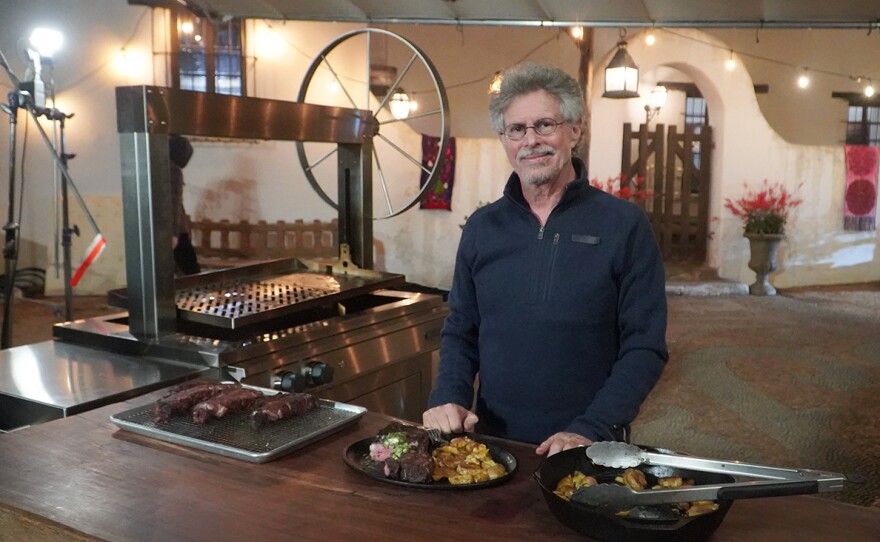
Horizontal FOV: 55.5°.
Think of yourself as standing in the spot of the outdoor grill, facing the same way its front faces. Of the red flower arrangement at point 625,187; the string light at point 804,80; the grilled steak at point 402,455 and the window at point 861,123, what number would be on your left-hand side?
3

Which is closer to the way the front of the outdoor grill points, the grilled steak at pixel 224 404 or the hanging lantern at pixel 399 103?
the grilled steak

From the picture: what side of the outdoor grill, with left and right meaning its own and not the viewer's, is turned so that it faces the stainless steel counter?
right

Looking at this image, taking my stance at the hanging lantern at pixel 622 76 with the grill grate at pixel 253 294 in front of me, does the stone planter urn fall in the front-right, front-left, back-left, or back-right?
back-left

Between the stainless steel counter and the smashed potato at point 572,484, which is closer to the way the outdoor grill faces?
the smashed potato

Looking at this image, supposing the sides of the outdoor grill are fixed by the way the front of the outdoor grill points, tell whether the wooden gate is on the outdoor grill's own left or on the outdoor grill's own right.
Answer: on the outdoor grill's own left

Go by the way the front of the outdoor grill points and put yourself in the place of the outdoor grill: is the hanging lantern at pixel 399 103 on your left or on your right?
on your left

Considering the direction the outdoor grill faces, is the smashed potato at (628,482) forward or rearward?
forward

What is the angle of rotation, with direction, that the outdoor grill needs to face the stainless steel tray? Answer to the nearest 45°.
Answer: approximately 45° to its right

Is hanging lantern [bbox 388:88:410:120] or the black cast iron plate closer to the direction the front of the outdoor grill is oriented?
the black cast iron plate

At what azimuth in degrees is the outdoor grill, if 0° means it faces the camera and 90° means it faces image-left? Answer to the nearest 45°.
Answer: approximately 315°

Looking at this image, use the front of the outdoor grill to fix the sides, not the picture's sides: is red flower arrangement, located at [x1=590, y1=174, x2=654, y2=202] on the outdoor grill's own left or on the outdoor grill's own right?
on the outdoor grill's own left

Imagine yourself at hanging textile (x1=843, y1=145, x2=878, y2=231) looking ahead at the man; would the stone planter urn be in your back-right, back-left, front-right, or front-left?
front-right

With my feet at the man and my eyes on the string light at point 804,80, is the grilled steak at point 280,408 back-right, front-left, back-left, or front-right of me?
back-left

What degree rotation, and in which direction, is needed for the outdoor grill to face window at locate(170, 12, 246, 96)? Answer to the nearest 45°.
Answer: approximately 135° to its left

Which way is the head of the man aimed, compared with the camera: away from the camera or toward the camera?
toward the camera

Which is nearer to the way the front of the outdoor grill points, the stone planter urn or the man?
the man
